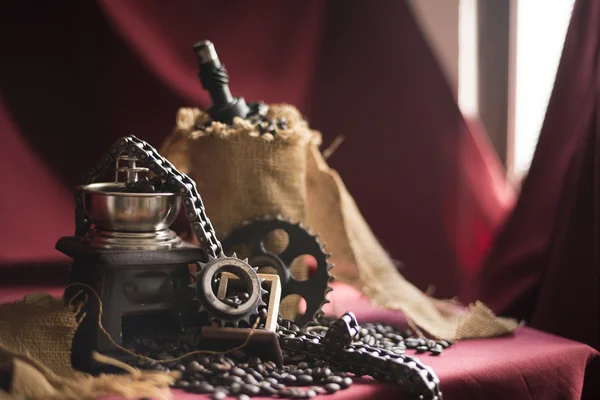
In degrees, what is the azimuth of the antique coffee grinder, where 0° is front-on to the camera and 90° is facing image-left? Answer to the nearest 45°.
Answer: approximately 315°
